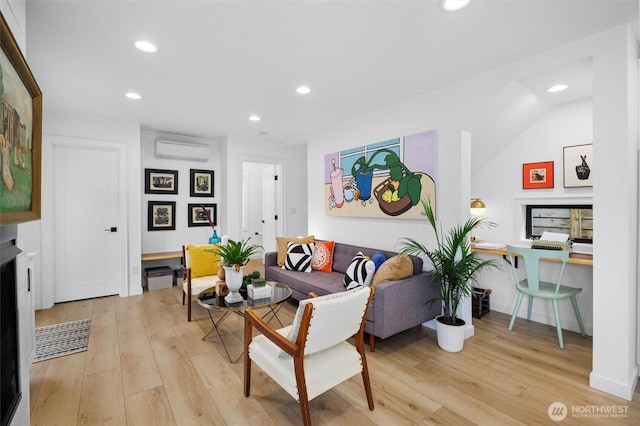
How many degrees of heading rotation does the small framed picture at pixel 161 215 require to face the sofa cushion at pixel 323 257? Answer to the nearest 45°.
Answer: approximately 45° to its left

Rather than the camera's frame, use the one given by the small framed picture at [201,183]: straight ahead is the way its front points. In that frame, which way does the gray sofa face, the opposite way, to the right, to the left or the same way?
to the right

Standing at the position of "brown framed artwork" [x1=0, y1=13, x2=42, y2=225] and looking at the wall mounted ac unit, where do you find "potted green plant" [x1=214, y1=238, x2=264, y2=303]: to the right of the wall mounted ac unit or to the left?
right

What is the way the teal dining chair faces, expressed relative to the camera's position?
facing away from the viewer and to the right of the viewer

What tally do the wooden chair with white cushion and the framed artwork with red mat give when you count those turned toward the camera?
1

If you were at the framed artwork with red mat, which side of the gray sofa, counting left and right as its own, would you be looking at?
back

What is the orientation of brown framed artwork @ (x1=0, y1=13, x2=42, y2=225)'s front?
to the viewer's right
